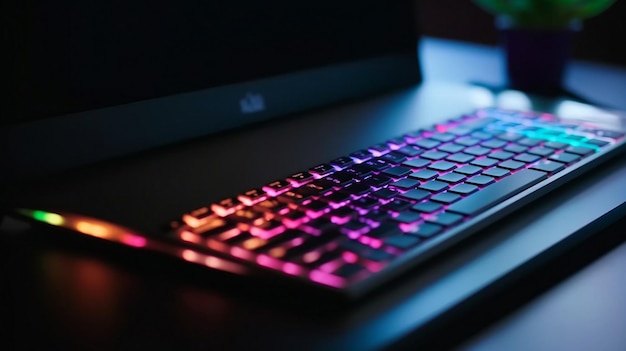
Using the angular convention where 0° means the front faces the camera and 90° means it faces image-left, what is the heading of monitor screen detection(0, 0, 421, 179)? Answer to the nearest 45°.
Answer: approximately 315°

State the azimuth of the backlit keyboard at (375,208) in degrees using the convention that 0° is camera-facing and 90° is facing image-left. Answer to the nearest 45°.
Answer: approximately 315°
